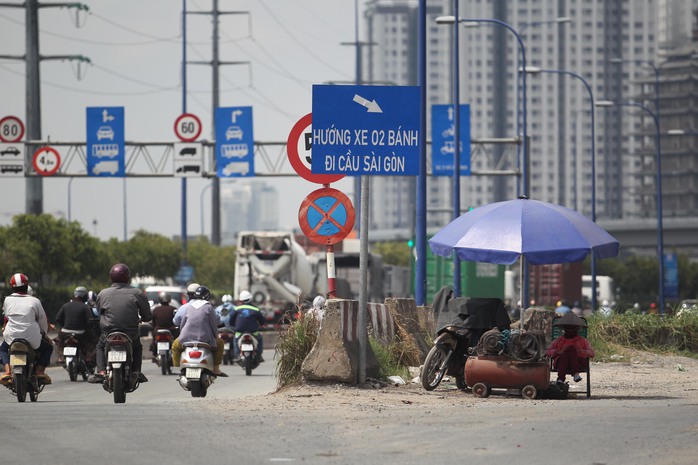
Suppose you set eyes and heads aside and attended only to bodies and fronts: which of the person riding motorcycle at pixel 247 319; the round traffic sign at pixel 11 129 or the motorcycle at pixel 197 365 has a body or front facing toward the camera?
the round traffic sign

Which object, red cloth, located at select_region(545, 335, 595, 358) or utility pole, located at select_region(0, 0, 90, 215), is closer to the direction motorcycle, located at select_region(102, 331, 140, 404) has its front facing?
the utility pole

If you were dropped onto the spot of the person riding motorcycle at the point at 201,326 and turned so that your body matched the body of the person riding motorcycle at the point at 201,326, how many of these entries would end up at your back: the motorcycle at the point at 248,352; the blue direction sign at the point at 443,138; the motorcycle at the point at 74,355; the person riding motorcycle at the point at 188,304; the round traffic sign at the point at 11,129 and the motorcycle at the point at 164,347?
0

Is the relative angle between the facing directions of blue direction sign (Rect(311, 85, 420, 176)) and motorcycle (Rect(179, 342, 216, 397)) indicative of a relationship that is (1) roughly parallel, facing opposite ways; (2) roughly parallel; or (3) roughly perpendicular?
roughly parallel, facing opposite ways

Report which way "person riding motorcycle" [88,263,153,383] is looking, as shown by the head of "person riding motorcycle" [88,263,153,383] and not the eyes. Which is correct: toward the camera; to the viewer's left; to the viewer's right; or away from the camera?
away from the camera

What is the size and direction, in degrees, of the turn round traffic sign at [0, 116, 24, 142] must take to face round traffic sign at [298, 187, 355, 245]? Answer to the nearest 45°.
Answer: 0° — it already faces it

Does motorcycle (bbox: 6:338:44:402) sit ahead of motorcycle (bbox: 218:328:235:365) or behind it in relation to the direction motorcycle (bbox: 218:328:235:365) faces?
behind

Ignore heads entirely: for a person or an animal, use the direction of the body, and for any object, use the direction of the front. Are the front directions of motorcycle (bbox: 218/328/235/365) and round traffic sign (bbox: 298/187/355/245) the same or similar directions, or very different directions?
very different directions

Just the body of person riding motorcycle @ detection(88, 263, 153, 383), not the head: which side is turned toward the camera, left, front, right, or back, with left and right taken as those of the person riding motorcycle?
back

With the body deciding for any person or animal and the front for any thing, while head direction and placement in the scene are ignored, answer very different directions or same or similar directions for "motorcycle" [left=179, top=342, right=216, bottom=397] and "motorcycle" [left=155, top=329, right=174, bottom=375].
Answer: same or similar directions

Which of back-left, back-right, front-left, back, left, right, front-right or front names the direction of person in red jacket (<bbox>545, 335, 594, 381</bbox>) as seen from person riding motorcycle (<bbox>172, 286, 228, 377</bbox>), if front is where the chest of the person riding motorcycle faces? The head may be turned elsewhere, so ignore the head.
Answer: right

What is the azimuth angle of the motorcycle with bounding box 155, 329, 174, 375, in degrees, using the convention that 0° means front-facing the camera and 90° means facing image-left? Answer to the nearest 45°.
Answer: approximately 180°

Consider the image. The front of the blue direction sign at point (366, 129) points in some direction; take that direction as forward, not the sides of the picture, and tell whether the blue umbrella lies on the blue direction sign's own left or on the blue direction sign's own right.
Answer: on the blue direction sign's own left

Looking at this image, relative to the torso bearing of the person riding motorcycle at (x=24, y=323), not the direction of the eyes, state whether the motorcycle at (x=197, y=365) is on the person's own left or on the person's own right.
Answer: on the person's own right

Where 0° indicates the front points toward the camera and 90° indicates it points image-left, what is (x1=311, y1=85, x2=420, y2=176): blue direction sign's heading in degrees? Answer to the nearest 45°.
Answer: approximately 0°

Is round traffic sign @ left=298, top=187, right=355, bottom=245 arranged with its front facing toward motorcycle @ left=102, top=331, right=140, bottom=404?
no

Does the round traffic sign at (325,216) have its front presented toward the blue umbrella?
no
